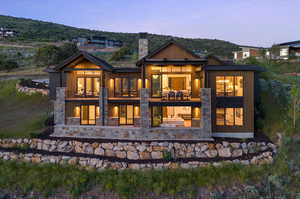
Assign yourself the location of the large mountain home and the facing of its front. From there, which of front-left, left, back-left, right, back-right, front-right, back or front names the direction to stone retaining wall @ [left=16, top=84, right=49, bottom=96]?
back-right

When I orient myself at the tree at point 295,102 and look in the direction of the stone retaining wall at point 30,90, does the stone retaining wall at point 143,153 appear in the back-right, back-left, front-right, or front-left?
front-left

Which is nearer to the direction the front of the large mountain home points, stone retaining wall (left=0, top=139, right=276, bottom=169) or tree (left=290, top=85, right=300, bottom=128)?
the stone retaining wall

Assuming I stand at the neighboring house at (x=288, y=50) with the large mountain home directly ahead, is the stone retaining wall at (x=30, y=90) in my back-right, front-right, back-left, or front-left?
front-right

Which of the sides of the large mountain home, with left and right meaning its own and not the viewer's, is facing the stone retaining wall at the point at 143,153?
front

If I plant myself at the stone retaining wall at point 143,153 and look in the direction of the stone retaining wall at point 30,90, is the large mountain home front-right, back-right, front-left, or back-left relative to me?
front-right

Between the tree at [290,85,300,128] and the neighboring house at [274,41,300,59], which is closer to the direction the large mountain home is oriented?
the tree

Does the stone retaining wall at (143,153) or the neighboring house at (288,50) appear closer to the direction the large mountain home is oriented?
the stone retaining wall

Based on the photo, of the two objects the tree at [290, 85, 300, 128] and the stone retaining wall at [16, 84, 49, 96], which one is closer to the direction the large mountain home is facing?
the tree

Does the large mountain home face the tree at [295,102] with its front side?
no

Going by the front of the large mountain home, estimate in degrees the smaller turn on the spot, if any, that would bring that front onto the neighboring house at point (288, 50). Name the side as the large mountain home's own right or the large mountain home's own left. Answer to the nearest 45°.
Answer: approximately 135° to the large mountain home's own left

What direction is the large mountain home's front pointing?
toward the camera

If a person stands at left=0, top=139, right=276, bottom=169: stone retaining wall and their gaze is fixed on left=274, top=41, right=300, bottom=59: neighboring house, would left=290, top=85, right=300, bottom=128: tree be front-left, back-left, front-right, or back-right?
front-right

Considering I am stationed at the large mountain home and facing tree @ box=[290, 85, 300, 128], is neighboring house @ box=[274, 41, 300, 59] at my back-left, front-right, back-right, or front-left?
front-left
